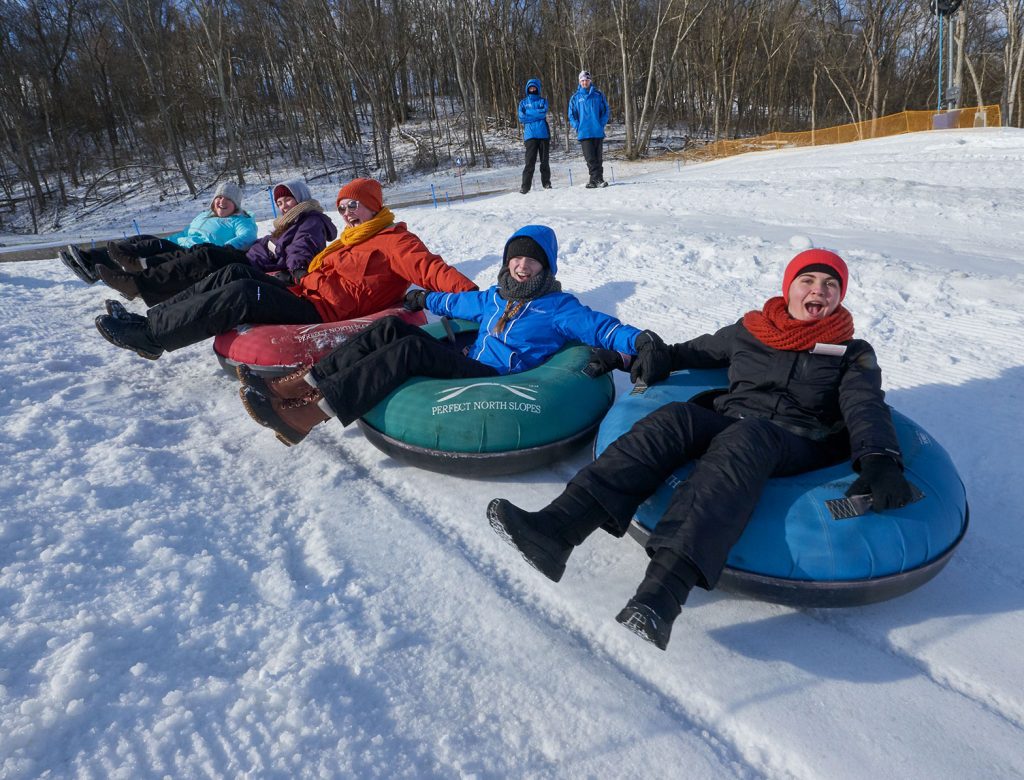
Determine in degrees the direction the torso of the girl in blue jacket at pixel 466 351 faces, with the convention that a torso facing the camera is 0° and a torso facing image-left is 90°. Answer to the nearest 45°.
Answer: approximately 45°

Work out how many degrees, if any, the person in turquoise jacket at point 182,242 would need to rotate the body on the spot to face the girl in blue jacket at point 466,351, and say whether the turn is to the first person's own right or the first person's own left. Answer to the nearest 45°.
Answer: approximately 45° to the first person's own left

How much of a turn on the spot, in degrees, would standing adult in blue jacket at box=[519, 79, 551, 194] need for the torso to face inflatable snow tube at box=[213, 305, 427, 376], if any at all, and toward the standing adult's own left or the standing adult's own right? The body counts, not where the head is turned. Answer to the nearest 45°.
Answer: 0° — they already face it

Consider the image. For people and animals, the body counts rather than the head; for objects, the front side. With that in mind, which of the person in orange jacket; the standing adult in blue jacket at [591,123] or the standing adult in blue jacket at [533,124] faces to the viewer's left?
the person in orange jacket

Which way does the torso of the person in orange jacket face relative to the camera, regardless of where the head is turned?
to the viewer's left

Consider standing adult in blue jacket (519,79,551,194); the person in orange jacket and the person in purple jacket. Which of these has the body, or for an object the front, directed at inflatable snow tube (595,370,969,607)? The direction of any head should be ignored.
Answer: the standing adult in blue jacket

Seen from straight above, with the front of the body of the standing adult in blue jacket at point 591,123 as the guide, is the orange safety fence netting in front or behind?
behind

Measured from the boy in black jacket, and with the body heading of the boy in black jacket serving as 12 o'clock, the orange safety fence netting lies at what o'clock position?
The orange safety fence netting is roughly at 5 o'clock from the boy in black jacket.

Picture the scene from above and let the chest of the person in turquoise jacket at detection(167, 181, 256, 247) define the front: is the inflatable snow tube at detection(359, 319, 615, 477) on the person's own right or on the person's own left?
on the person's own left

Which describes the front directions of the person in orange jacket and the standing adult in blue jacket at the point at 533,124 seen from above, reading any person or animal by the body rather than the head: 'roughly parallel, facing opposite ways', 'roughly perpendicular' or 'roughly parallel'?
roughly perpendicular

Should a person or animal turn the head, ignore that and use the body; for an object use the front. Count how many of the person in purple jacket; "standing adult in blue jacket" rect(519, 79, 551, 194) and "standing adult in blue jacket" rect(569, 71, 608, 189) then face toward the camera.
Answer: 2

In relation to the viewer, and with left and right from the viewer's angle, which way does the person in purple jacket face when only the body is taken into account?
facing to the left of the viewer
